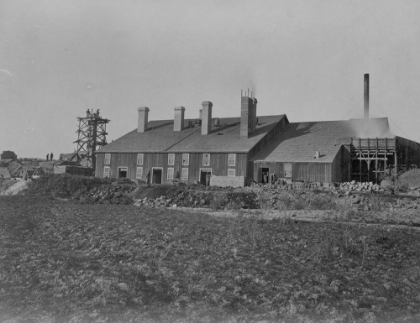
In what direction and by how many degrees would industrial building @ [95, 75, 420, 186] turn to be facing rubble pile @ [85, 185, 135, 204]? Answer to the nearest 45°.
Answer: approximately 45° to its right

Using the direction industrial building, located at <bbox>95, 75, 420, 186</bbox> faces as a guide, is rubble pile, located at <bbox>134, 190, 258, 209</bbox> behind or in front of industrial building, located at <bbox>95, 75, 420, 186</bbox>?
in front

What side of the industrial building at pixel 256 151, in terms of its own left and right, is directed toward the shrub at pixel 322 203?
front

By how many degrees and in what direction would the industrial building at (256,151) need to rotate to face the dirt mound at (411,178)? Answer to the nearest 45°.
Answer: approximately 45° to its left

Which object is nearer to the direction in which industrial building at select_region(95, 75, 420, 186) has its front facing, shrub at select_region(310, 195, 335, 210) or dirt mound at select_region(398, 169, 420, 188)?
the shrub

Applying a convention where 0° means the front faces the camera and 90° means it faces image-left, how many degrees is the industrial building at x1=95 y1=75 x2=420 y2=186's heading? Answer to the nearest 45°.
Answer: approximately 0°

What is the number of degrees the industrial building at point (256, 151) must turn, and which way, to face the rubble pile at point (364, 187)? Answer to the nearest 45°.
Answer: approximately 45° to its left
